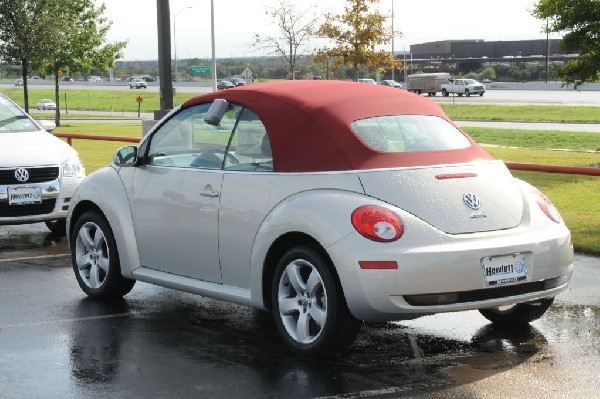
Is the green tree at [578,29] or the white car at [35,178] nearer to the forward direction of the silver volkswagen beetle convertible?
the white car

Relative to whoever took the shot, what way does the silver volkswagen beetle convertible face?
facing away from the viewer and to the left of the viewer

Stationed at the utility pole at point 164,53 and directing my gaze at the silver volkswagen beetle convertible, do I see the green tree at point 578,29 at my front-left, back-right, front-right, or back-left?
back-left

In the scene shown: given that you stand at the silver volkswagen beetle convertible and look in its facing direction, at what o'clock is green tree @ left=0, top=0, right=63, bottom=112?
The green tree is roughly at 1 o'clock from the silver volkswagen beetle convertible.

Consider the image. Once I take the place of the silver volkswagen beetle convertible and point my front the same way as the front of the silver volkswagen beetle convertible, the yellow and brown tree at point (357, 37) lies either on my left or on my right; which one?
on my right

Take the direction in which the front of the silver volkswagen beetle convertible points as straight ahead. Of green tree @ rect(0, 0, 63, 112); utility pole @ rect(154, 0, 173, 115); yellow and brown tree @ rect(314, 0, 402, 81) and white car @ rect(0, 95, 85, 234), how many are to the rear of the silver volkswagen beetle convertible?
0

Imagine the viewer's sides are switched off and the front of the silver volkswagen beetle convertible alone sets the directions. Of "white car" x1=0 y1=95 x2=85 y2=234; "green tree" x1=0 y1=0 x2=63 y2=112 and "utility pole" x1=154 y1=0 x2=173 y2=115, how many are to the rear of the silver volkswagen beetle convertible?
0

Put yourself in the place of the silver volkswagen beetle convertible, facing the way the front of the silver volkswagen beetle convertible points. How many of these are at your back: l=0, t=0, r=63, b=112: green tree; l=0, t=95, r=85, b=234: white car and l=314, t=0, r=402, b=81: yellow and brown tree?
0

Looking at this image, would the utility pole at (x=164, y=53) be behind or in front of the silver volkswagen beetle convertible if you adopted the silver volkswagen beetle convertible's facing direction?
in front

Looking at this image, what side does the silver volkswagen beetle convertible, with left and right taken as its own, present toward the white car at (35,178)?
front

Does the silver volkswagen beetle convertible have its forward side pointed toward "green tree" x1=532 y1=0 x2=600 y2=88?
no

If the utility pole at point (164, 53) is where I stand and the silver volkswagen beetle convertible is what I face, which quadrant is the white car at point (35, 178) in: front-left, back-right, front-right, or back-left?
front-right

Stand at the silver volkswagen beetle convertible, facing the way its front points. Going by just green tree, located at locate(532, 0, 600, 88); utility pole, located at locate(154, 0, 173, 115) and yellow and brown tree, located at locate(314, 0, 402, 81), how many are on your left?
0

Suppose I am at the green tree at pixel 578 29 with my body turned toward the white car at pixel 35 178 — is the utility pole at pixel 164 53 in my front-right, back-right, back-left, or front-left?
front-right

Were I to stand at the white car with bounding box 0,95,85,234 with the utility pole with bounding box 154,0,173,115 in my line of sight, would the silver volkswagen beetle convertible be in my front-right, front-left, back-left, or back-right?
back-right

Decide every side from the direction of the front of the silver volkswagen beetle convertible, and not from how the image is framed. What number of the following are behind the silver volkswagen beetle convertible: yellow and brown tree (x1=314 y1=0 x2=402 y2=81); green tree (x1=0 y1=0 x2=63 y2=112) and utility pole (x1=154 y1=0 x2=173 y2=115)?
0

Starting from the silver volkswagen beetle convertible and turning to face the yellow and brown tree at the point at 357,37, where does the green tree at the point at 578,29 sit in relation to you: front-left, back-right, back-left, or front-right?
front-right

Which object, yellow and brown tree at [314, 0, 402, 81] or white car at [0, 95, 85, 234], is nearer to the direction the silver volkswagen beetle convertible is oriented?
the white car

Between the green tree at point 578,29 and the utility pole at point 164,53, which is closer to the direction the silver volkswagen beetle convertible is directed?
the utility pole
